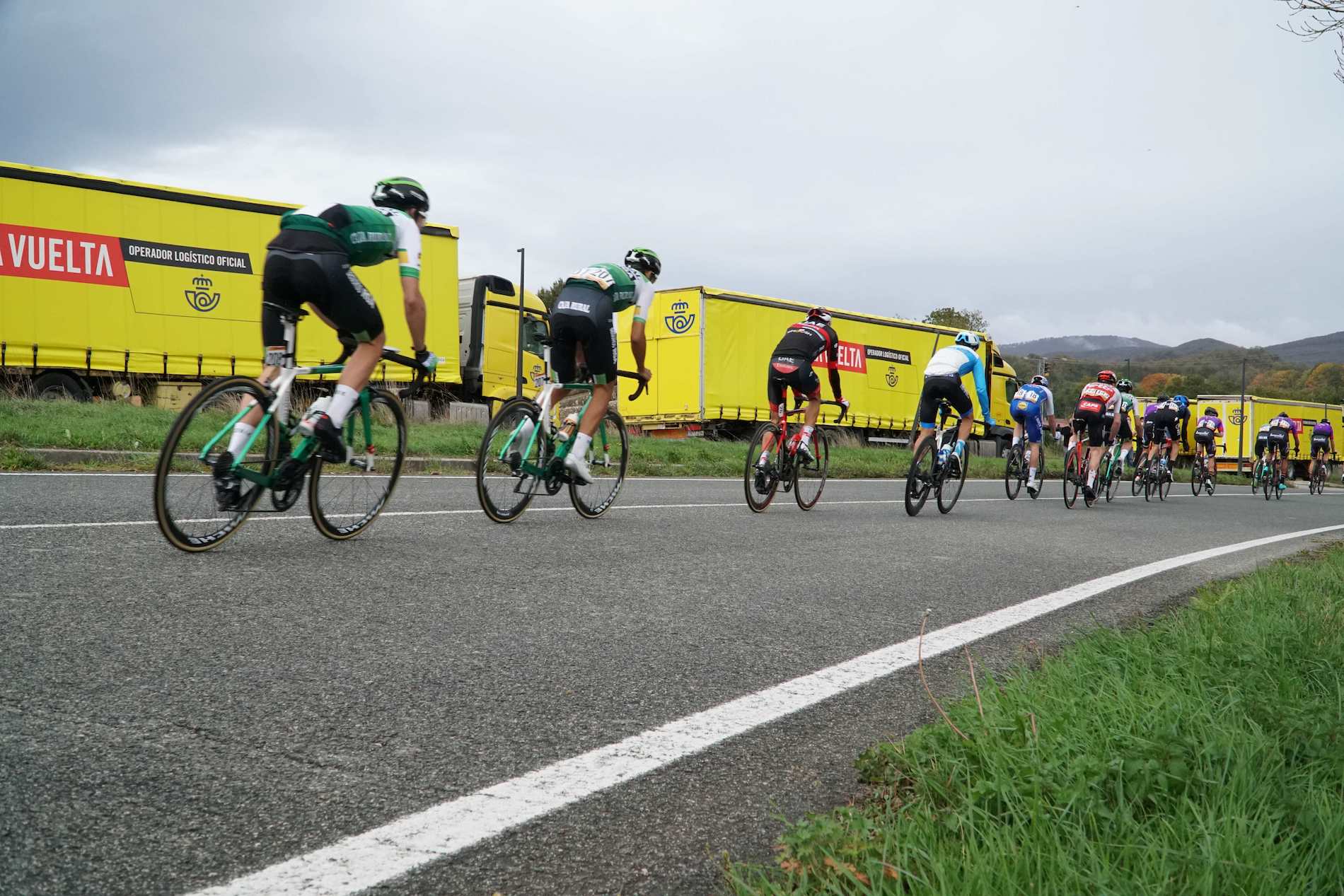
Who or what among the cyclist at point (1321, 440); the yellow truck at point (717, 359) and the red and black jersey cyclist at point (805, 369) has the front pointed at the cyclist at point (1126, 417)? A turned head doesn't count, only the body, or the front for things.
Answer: the red and black jersey cyclist

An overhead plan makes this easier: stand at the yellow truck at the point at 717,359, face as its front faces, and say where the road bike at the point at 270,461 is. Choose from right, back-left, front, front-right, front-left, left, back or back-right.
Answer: back-right

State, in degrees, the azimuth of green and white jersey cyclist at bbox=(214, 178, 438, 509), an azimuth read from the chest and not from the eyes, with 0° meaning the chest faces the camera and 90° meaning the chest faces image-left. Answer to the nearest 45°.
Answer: approximately 225°

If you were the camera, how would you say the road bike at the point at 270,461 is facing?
facing away from the viewer and to the right of the viewer

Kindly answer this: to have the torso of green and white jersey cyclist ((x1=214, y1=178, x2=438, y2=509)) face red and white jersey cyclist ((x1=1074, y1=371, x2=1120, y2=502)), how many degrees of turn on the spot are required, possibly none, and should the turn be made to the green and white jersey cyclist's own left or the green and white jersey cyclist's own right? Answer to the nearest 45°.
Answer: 0° — they already face them

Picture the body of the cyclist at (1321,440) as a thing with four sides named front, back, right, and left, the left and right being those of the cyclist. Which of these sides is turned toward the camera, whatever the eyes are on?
back

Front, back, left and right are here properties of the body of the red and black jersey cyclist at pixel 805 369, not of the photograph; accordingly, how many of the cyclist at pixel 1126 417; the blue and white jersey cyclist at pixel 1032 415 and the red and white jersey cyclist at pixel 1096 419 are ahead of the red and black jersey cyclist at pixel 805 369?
3

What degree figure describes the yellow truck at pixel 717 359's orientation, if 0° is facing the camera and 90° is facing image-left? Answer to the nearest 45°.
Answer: approximately 225°

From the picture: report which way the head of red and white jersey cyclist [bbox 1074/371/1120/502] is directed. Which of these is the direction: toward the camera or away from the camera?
away from the camera

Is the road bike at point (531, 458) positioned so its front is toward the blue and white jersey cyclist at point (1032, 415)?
yes

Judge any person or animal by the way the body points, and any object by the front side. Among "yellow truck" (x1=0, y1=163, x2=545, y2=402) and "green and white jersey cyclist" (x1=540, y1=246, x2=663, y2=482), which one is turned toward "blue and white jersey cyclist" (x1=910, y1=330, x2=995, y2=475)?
the green and white jersey cyclist

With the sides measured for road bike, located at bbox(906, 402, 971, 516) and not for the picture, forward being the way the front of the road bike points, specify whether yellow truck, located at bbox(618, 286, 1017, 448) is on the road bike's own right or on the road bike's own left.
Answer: on the road bike's own left

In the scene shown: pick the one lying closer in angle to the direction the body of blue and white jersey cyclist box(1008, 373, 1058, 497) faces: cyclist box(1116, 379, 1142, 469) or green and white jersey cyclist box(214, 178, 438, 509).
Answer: the cyclist

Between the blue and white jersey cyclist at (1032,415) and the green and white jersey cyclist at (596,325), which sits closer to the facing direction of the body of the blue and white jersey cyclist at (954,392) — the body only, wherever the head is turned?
the blue and white jersey cyclist
